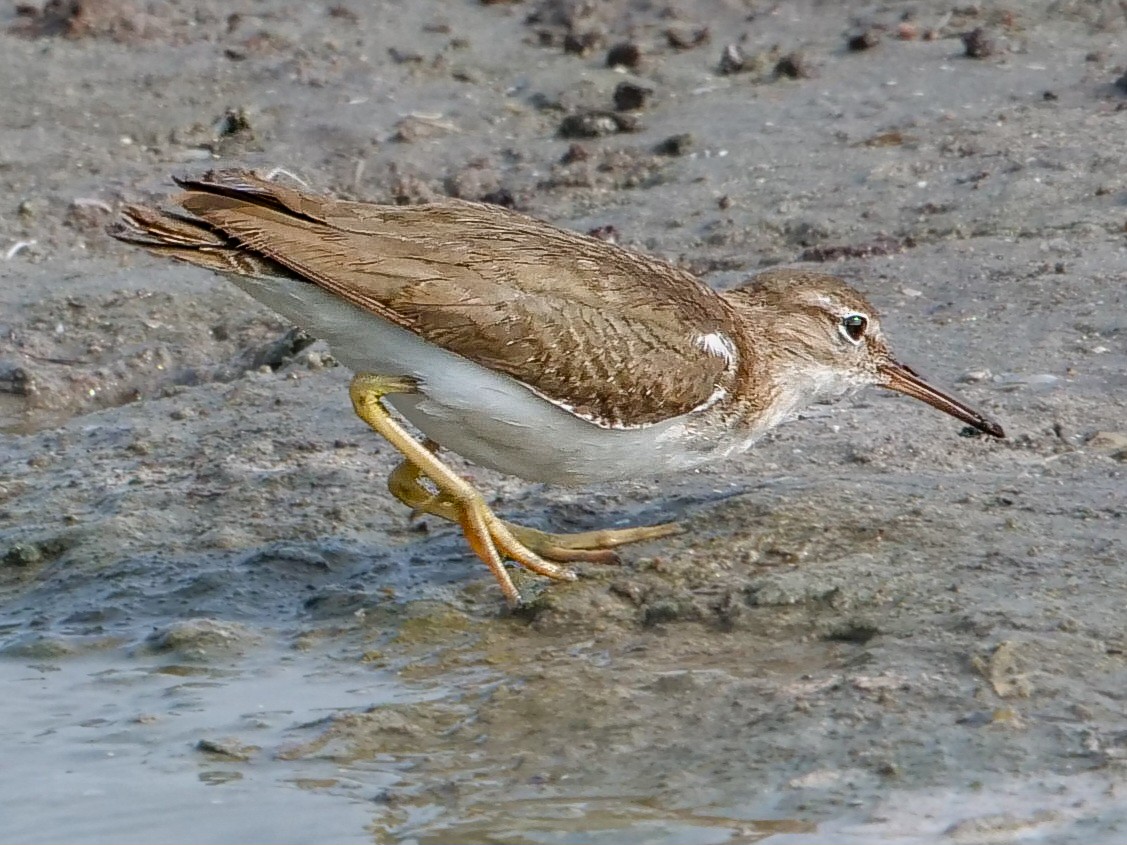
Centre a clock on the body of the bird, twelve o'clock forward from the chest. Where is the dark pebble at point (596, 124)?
The dark pebble is roughly at 9 o'clock from the bird.

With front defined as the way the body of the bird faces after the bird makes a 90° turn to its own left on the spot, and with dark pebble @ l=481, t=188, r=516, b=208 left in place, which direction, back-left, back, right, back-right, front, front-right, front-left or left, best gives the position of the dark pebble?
front

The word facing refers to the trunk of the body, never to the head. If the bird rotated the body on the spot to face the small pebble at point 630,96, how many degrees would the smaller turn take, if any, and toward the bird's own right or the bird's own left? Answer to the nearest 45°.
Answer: approximately 90° to the bird's own left

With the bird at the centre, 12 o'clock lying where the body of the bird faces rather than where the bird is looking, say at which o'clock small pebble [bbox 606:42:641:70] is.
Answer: The small pebble is roughly at 9 o'clock from the bird.

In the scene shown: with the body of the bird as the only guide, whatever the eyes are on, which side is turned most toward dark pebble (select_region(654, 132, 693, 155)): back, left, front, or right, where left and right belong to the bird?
left

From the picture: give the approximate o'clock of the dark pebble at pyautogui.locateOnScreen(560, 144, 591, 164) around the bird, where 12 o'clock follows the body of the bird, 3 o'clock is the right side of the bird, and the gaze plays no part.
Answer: The dark pebble is roughly at 9 o'clock from the bird.

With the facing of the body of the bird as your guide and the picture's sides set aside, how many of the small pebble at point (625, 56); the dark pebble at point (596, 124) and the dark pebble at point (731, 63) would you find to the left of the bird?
3

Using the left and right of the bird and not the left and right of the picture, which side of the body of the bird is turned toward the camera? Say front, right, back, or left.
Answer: right

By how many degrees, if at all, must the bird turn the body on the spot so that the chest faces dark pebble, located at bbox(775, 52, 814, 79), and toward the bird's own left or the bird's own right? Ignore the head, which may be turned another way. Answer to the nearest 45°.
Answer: approximately 90° to the bird's own left

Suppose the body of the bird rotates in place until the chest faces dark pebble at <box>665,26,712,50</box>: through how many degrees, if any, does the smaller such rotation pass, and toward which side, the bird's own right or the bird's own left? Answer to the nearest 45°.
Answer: approximately 90° to the bird's own left

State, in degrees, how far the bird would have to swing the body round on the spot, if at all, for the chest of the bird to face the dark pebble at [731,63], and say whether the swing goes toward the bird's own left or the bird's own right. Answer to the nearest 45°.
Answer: approximately 90° to the bird's own left
